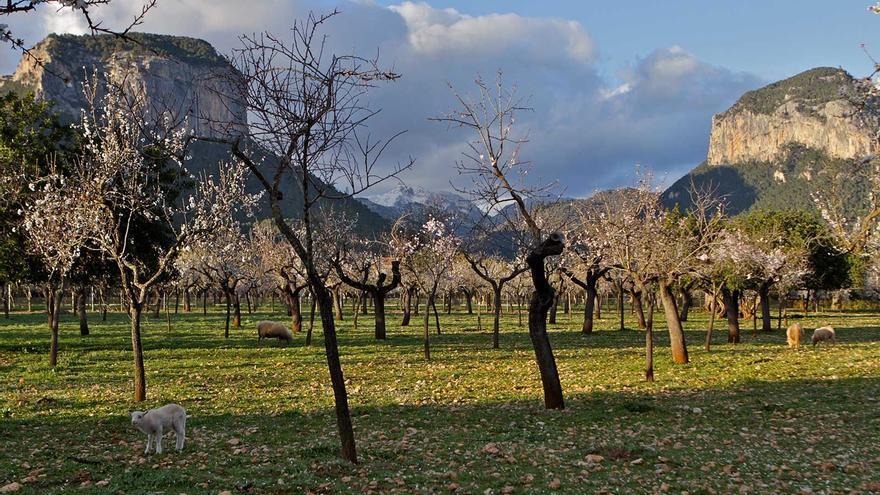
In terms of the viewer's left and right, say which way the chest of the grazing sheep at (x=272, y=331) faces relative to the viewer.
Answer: facing to the right of the viewer

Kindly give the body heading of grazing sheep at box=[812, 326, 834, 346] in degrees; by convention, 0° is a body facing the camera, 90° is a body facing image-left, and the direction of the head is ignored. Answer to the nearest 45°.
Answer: approximately 90°

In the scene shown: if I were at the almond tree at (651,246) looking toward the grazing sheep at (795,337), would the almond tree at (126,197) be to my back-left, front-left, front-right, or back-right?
back-left
